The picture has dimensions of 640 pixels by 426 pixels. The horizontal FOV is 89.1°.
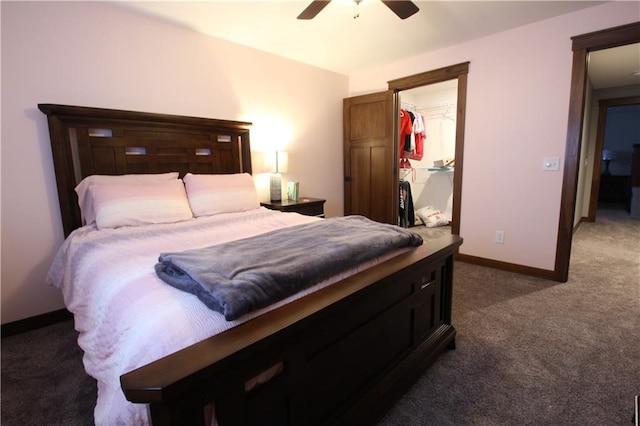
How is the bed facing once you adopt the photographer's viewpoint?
facing the viewer and to the right of the viewer

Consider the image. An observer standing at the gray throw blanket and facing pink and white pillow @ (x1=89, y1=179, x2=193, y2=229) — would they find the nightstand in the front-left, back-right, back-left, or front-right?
front-right

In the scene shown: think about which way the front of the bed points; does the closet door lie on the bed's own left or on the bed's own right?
on the bed's own left

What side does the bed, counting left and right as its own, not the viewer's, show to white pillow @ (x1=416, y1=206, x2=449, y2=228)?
left

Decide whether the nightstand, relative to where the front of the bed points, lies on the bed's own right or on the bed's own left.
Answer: on the bed's own left

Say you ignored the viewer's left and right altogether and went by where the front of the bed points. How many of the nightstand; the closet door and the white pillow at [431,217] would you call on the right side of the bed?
0
